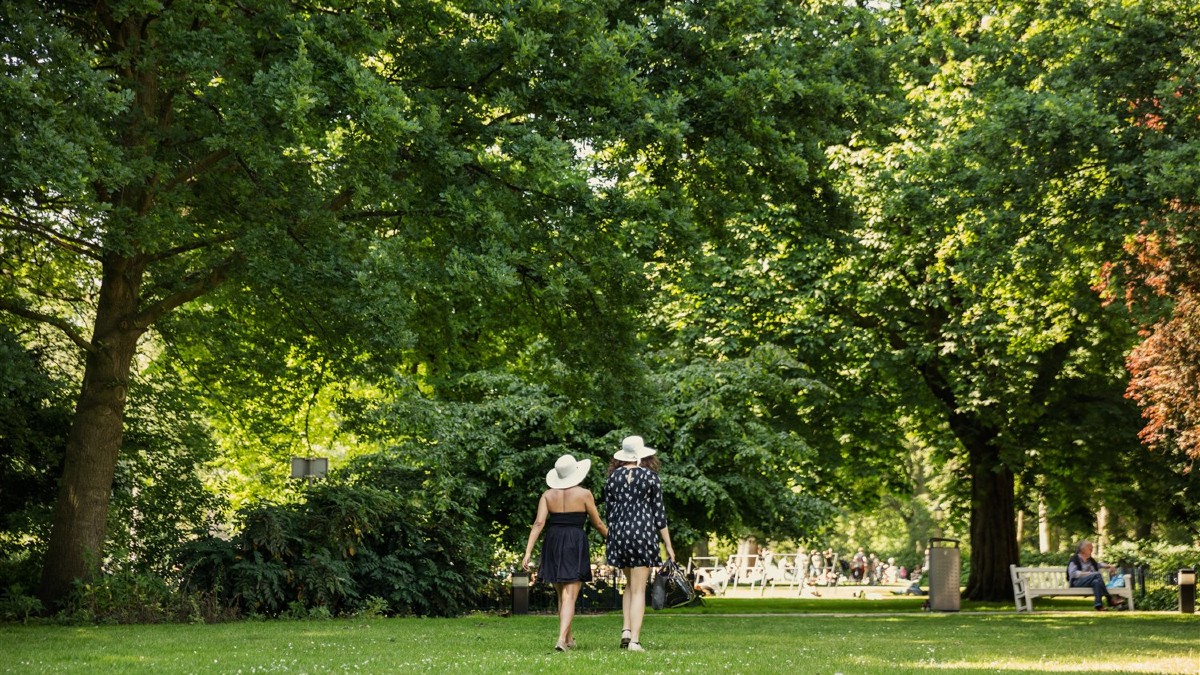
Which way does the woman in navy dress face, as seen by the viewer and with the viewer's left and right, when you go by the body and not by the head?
facing away from the viewer

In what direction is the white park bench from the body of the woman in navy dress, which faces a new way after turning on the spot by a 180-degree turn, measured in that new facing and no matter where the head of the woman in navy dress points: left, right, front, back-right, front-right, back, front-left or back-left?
back-left

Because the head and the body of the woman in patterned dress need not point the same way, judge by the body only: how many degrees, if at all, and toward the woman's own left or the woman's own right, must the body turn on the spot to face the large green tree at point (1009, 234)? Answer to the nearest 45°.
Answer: approximately 45° to the woman's own right

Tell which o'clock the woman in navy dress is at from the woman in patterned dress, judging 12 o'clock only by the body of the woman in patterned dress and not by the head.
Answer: The woman in navy dress is roughly at 9 o'clock from the woman in patterned dress.

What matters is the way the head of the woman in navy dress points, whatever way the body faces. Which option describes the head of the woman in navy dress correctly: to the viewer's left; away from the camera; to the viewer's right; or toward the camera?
away from the camera

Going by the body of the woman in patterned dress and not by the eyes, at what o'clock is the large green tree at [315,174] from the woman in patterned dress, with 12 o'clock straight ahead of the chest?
The large green tree is roughly at 10 o'clock from the woman in patterned dress.

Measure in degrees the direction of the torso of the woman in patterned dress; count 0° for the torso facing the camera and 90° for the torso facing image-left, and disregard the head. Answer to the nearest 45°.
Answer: approximately 180°

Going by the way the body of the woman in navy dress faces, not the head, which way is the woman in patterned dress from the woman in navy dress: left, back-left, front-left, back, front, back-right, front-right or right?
right

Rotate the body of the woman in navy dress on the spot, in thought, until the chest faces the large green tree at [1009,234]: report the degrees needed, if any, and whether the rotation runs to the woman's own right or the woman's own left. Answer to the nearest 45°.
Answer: approximately 45° to the woman's own right

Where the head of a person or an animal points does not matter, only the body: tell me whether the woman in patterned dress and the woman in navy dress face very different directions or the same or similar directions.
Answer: same or similar directions

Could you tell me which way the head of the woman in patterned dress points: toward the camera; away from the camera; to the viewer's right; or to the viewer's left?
away from the camera

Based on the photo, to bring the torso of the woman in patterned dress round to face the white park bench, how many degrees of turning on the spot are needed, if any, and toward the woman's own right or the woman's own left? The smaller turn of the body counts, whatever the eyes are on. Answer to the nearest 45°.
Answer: approximately 45° to the woman's own right

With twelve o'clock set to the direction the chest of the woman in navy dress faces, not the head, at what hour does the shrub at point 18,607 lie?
The shrub is roughly at 10 o'clock from the woman in navy dress.

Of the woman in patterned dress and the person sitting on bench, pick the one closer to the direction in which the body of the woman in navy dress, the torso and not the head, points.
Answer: the person sitting on bench

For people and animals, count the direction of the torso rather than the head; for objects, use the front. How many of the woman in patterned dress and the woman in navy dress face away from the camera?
2

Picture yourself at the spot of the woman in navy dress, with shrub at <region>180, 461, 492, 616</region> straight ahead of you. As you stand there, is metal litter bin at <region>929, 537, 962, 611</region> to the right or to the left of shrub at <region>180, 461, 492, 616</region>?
right
